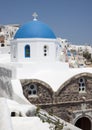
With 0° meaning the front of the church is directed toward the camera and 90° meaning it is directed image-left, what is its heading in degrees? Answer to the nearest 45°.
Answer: approximately 0°
